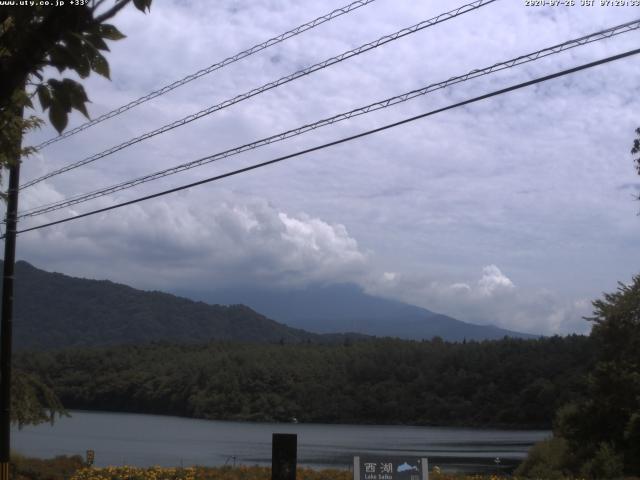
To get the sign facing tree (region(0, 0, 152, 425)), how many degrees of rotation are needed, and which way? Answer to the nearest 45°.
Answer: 0° — it already faces it

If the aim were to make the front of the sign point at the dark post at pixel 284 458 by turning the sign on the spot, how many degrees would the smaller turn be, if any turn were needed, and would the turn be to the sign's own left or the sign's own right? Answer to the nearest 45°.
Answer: approximately 45° to the sign's own right

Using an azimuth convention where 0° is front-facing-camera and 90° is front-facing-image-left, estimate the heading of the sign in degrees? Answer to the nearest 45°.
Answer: approximately 0°

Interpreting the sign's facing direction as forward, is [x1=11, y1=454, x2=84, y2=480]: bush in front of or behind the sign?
behind
